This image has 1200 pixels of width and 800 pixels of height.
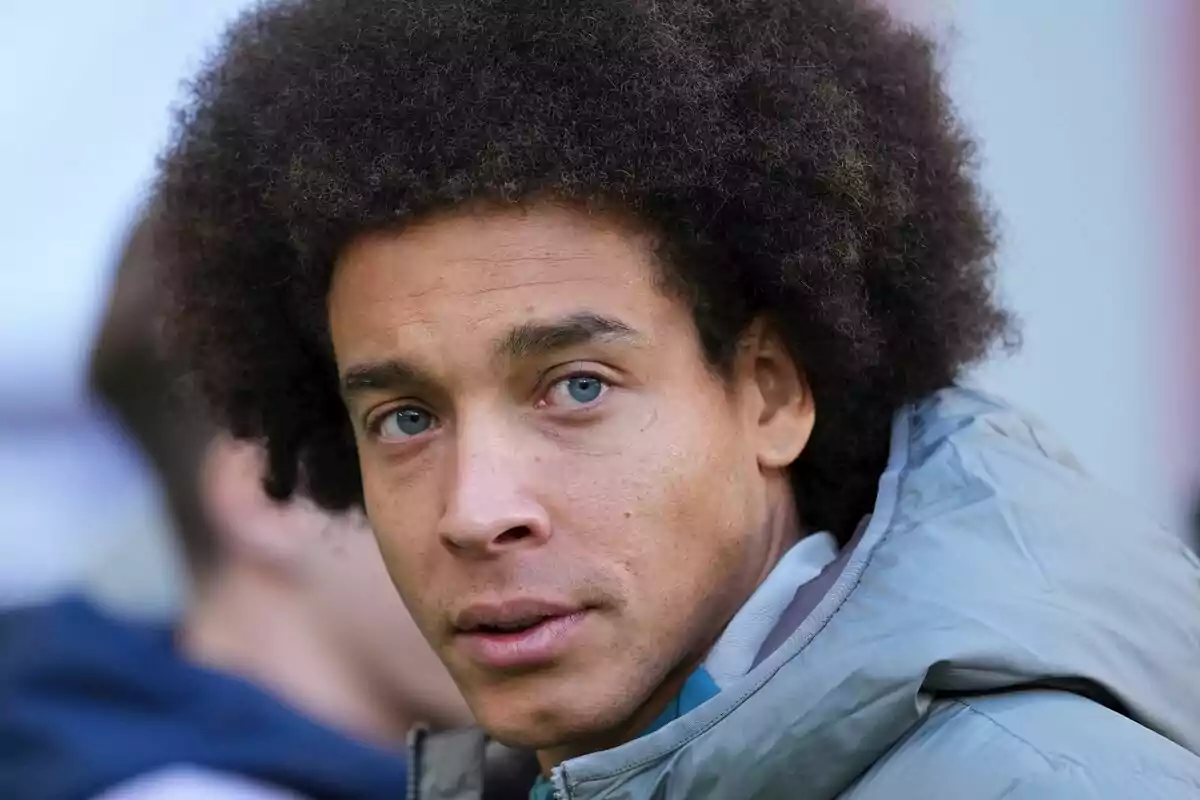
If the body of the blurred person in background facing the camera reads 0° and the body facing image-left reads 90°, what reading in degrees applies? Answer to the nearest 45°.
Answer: approximately 270°

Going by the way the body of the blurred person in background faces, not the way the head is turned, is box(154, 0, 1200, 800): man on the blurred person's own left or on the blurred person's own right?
on the blurred person's own right

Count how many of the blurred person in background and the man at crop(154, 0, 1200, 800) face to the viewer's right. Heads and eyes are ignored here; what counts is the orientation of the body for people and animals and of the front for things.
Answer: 1

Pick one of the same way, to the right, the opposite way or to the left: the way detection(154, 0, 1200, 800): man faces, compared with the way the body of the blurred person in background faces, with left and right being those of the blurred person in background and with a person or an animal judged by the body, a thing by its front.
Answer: the opposite way
